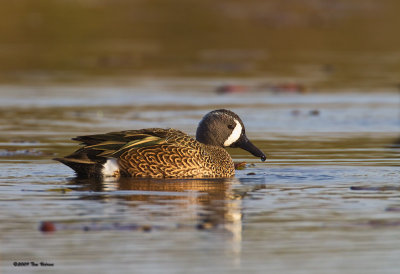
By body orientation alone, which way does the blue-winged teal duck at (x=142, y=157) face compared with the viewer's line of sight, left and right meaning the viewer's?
facing to the right of the viewer
